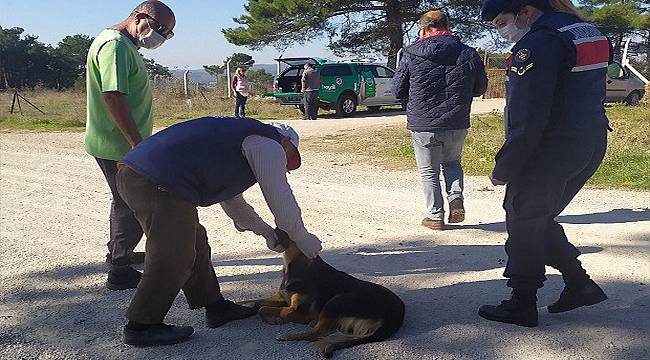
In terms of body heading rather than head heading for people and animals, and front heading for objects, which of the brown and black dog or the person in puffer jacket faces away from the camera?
the person in puffer jacket

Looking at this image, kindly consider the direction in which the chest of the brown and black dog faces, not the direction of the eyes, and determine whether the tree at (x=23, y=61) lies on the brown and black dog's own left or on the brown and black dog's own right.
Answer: on the brown and black dog's own right

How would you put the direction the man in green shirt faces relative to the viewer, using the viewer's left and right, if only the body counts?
facing to the right of the viewer

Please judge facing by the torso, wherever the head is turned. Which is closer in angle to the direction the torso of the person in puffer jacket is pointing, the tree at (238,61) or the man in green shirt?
the tree

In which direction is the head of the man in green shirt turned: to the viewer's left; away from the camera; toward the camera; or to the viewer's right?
to the viewer's right

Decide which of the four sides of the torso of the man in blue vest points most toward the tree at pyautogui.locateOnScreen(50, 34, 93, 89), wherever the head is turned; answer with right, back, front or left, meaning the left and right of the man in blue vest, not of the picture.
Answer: left

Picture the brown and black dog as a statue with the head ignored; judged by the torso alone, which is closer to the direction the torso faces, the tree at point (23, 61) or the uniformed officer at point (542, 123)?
the tree

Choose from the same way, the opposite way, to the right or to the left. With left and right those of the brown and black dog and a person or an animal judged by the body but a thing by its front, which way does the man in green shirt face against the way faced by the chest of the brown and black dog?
the opposite way

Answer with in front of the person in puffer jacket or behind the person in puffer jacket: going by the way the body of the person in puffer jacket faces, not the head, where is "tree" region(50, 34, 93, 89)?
in front

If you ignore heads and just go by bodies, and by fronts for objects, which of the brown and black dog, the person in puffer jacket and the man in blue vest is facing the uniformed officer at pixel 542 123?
the man in blue vest

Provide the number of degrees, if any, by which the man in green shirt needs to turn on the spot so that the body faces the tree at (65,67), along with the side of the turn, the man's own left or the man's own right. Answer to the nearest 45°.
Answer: approximately 90° to the man's own left

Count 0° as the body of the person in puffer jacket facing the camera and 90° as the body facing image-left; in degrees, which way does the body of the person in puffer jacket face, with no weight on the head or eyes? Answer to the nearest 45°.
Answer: approximately 180°

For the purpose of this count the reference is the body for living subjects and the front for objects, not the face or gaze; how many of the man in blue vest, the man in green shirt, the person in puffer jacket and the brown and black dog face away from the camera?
1

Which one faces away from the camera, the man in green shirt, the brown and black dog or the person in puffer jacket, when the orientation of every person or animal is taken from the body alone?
the person in puffer jacket

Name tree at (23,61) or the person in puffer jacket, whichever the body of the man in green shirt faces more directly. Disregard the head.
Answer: the person in puffer jacket

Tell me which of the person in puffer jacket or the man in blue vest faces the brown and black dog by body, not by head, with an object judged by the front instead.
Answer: the man in blue vest

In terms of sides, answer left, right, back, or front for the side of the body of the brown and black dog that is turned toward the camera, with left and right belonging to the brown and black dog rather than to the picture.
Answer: left

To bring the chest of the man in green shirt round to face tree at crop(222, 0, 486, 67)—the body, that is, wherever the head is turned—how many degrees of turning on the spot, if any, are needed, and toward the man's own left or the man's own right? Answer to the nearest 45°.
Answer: approximately 45° to the man's own left

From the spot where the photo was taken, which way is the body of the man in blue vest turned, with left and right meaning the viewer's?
facing to the right of the viewer

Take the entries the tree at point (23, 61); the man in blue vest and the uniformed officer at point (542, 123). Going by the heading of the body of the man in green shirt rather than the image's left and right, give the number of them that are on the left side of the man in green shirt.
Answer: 1

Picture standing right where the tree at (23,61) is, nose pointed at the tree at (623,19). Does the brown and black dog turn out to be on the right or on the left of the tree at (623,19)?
right
